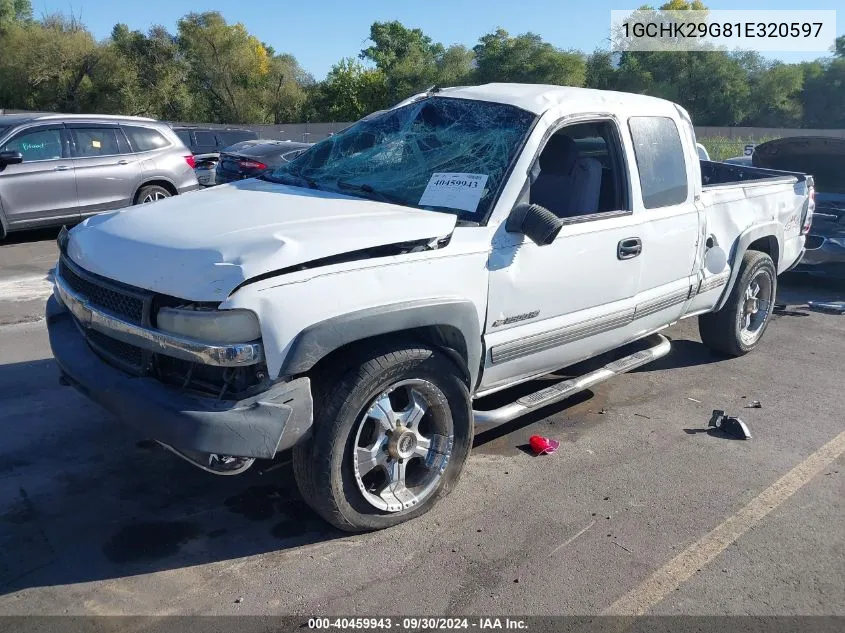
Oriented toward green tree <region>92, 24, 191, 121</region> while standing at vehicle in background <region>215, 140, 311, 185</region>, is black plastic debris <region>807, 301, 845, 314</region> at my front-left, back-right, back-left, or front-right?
back-right

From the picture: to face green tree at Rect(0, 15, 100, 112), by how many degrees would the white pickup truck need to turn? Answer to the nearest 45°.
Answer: approximately 90° to its right

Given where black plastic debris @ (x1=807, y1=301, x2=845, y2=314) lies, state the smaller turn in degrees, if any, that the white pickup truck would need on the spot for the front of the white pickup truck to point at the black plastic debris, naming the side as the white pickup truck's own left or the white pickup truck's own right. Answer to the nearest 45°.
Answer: approximately 180°

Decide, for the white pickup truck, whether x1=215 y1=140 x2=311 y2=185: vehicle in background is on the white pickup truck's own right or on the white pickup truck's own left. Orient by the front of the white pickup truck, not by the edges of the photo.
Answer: on the white pickup truck's own right

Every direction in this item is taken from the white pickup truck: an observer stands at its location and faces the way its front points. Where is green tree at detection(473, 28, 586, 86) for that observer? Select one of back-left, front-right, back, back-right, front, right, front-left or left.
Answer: back-right

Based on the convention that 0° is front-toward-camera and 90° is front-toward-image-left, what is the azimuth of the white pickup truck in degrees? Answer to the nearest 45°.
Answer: approximately 45°

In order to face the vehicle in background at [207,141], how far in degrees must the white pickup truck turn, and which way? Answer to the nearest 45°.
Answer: approximately 135° to its right

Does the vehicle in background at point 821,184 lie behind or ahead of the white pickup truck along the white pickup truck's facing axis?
behind

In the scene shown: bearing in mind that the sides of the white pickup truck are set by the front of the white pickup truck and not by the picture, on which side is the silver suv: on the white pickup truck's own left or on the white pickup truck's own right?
on the white pickup truck's own right
